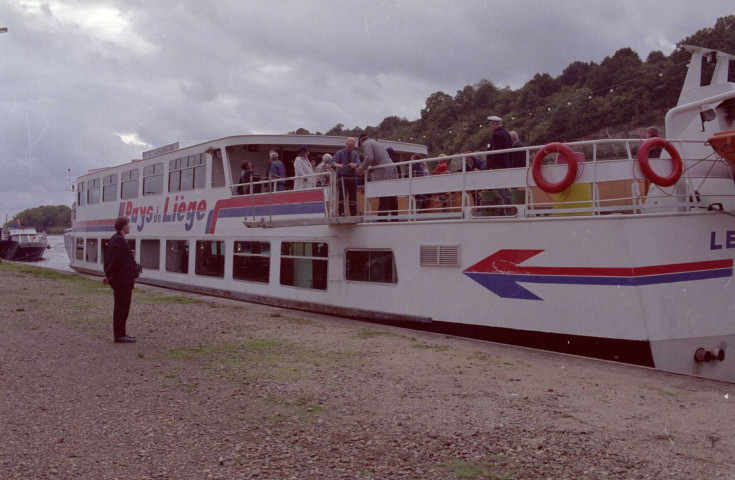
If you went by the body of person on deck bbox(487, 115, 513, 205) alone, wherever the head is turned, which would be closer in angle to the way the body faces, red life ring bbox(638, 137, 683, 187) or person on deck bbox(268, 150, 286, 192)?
the person on deck

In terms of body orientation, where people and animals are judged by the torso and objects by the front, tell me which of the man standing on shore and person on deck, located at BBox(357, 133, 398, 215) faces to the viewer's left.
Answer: the person on deck

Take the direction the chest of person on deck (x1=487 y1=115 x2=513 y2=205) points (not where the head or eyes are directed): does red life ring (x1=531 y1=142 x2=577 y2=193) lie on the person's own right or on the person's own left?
on the person's own left

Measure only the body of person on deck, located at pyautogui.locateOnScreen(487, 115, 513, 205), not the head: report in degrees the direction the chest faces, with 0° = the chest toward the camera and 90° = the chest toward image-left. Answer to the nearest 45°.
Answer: approximately 90°

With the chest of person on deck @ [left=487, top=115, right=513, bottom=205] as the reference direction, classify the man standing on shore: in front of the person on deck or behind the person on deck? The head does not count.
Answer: in front

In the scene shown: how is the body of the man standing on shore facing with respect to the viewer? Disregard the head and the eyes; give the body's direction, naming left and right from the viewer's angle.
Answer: facing to the right of the viewer

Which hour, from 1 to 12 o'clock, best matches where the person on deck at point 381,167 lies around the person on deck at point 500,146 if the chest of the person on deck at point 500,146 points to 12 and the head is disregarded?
the person on deck at point 381,167 is roughly at 1 o'clock from the person on deck at point 500,146.

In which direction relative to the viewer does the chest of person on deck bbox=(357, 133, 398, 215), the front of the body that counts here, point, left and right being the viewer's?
facing to the left of the viewer

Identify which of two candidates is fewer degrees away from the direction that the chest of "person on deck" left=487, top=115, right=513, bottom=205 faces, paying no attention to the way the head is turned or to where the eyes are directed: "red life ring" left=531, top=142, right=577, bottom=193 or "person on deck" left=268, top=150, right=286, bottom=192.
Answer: the person on deck

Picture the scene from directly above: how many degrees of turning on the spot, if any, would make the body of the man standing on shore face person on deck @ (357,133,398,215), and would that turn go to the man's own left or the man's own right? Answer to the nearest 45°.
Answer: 0° — they already face them

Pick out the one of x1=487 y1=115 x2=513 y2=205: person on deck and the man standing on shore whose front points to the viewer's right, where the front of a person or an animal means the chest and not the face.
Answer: the man standing on shore
